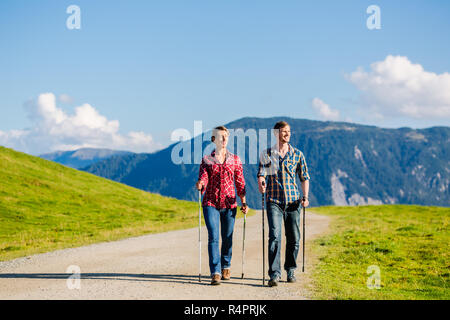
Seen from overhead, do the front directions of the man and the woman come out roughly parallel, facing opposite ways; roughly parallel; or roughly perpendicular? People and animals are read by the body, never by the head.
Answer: roughly parallel

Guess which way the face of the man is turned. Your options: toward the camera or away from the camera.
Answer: toward the camera

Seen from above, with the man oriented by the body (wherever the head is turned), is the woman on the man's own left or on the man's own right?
on the man's own right

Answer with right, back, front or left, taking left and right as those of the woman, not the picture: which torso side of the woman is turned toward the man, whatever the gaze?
left

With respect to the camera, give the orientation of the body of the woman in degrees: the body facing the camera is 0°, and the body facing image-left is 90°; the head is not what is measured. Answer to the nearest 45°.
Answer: approximately 0°

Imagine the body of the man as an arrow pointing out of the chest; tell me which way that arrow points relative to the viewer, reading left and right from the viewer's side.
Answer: facing the viewer
